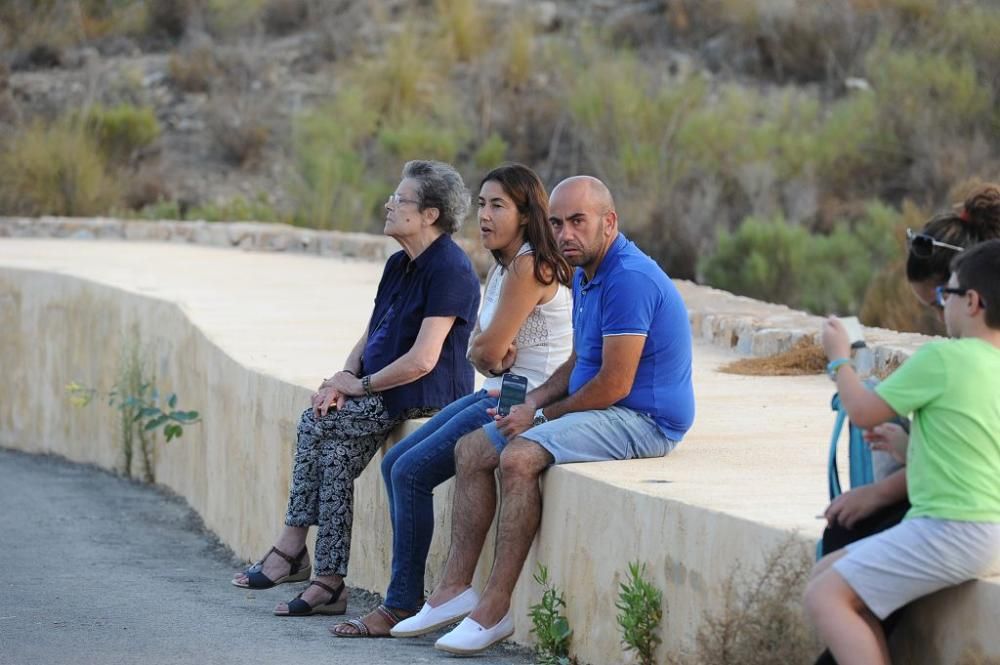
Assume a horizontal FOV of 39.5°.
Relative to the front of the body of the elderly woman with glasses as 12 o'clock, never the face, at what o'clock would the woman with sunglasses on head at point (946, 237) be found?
The woman with sunglasses on head is roughly at 8 o'clock from the elderly woman with glasses.

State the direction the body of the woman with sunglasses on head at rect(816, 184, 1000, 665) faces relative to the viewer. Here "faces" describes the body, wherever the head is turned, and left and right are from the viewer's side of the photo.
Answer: facing to the left of the viewer

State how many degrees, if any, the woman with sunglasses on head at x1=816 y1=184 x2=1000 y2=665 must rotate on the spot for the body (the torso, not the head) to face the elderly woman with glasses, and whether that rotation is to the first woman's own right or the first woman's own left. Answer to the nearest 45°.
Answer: approximately 45° to the first woman's own right

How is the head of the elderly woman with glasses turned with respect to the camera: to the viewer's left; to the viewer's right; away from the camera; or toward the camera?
to the viewer's left

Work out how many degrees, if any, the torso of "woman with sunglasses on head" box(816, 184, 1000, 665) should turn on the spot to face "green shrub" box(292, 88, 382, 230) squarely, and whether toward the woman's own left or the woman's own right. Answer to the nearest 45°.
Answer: approximately 45° to the woman's own right

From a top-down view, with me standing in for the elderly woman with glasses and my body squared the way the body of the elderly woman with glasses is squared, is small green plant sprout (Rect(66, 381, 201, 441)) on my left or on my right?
on my right

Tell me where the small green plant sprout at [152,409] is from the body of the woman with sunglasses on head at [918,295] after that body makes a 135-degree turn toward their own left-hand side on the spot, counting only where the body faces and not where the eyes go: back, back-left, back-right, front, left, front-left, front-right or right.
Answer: back

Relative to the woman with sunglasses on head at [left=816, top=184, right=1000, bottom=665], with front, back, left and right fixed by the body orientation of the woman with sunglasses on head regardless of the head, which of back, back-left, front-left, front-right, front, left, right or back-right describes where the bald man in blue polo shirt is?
front-right

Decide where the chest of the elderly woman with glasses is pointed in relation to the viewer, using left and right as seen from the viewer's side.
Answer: facing to the left of the viewer

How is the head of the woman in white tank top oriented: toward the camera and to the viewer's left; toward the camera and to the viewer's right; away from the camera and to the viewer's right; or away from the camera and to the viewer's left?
toward the camera and to the viewer's left

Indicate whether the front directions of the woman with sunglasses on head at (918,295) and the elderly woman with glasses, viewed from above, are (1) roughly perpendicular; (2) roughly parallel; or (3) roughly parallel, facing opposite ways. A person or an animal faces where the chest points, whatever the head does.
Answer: roughly parallel

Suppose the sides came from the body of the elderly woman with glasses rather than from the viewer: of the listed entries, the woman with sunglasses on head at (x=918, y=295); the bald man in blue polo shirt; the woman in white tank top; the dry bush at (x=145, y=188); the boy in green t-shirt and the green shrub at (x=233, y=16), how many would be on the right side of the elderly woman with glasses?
2
